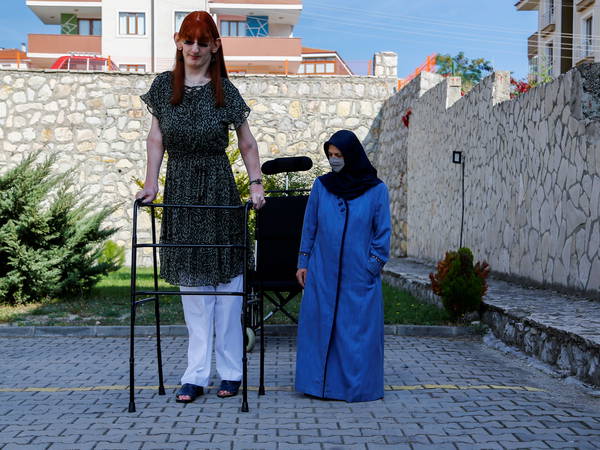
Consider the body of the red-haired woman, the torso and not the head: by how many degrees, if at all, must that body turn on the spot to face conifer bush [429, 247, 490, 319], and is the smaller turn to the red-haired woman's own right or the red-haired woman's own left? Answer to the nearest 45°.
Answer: approximately 135° to the red-haired woman's own left

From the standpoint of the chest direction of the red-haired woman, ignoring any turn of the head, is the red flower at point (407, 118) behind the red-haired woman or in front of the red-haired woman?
behind

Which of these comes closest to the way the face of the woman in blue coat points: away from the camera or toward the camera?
toward the camera

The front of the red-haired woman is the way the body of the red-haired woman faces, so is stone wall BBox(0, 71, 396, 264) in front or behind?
behind

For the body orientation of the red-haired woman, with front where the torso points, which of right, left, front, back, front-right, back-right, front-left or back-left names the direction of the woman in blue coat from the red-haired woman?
left

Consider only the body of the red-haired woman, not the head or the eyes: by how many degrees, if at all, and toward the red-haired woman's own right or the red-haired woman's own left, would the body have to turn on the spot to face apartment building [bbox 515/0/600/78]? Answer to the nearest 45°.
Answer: approximately 135° to the red-haired woman's own left

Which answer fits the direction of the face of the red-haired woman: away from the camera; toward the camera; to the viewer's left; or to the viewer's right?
toward the camera

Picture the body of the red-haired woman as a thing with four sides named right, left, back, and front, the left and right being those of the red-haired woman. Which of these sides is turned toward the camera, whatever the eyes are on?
front

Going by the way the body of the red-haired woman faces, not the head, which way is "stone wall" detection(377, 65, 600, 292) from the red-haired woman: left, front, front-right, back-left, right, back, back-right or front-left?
back-left
